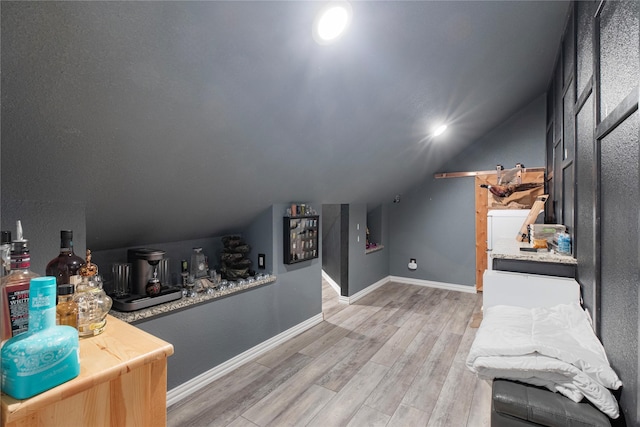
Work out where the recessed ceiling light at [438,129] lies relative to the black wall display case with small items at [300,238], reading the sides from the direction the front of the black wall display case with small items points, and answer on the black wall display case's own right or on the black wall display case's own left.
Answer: on the black wall display case's own left

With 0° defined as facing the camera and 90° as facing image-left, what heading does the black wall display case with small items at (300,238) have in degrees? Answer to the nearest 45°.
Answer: approximately 315°

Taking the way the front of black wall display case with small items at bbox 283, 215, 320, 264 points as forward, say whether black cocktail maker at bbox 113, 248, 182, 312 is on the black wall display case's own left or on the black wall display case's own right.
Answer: on the black wall display case's own right

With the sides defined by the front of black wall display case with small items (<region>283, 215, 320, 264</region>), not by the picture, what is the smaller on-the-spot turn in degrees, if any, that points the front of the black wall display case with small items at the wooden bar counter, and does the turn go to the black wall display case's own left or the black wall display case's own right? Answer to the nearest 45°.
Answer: approximately 45° to the black wall display case's own right

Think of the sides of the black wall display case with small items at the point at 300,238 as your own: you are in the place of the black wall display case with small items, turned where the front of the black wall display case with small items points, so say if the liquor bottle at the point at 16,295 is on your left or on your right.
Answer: on your right

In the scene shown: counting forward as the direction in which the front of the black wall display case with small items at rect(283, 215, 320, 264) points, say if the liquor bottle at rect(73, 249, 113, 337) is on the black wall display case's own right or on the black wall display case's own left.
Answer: on the black wall display case's own right

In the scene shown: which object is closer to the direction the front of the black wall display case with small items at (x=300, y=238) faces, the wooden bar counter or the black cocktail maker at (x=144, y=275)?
the wooden bar counter

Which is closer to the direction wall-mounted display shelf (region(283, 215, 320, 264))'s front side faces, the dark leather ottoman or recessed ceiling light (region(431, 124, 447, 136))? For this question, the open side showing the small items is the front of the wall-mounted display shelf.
the dark leather ottoman

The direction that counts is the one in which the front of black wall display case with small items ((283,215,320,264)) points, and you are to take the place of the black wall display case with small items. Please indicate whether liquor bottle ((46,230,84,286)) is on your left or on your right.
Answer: on your right

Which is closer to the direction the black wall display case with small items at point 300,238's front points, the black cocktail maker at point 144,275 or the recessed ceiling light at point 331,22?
the recessed ceiling light

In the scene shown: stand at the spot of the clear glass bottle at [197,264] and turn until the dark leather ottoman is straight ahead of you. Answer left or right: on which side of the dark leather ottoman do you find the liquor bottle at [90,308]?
right

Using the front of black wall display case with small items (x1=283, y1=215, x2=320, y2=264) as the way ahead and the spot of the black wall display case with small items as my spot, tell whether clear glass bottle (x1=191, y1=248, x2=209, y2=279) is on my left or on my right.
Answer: on my right
